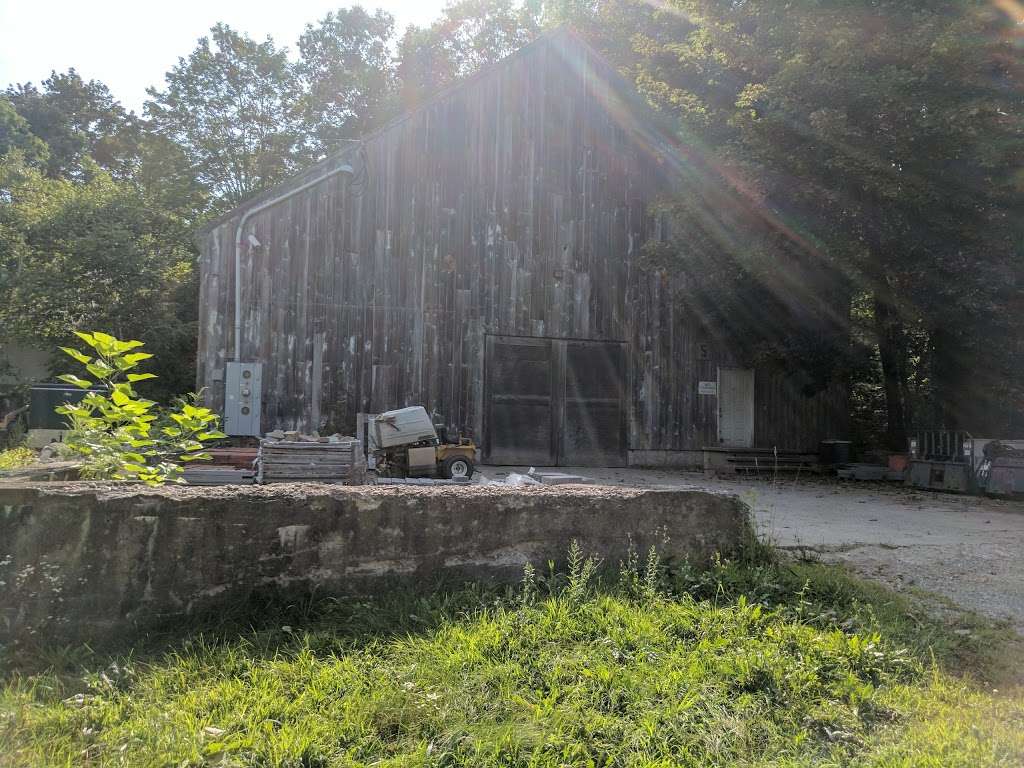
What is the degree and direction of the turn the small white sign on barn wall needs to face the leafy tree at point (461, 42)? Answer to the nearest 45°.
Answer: approximately 135° to its right

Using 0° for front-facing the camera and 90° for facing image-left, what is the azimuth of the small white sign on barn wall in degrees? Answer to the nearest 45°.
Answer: approximately 0°

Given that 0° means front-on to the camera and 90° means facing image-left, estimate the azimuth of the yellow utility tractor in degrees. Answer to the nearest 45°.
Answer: approximately 270°

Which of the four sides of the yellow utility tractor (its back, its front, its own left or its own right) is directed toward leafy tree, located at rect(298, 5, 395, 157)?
left

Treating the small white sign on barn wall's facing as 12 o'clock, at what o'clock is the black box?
The black box is roughly at 8 o'clock from the small white sign on barn wall.
